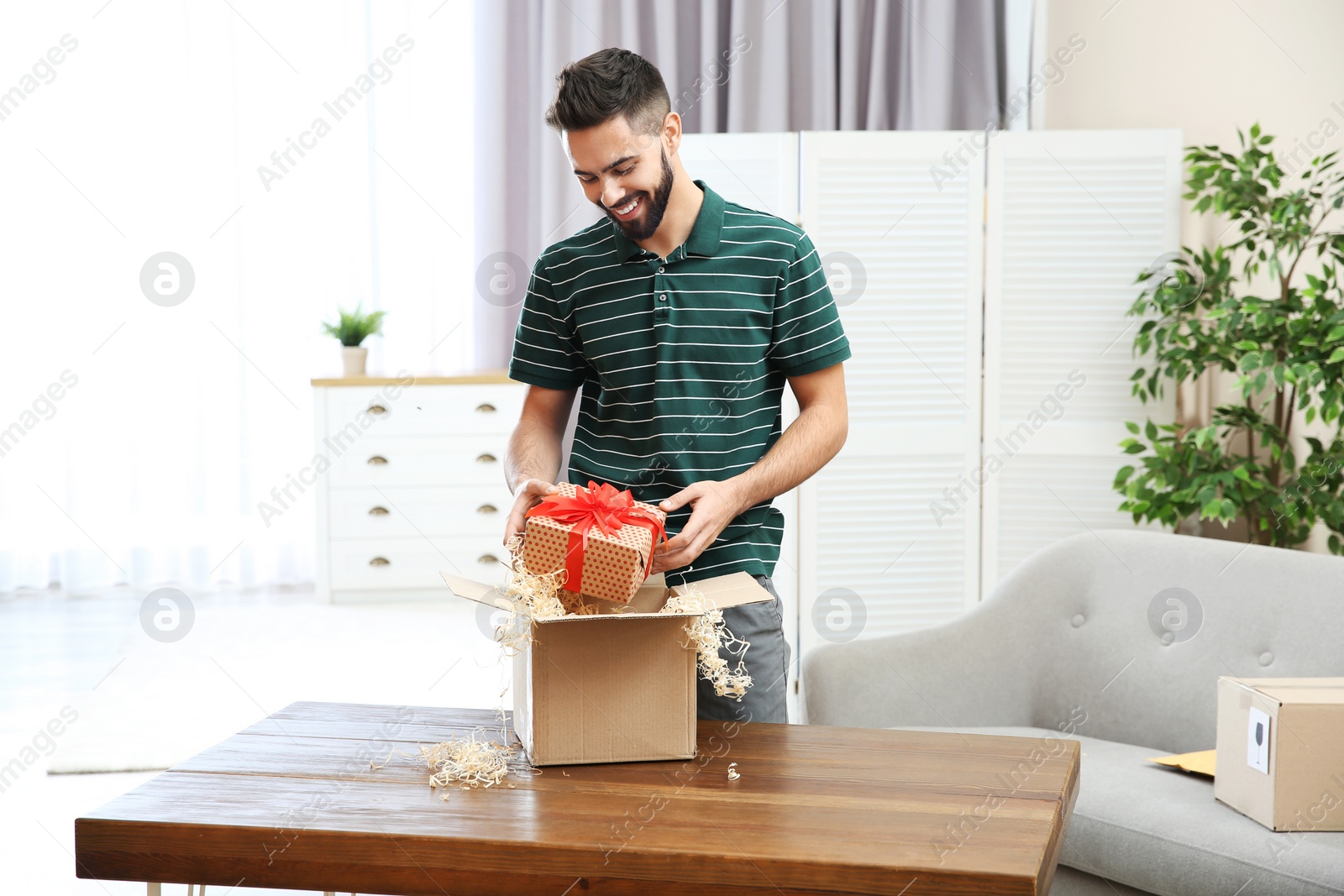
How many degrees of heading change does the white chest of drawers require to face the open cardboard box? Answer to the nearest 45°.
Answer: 0° — it already faces it

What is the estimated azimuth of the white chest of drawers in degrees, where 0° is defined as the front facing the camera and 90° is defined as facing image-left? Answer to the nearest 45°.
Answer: approximately 0°

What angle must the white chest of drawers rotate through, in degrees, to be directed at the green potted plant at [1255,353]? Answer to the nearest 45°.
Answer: approximately 45° to its left

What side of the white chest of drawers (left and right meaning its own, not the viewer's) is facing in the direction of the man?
front

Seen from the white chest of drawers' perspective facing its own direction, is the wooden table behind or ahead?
ahead

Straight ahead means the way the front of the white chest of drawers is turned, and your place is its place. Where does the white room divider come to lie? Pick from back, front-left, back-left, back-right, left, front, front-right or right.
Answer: front-left
